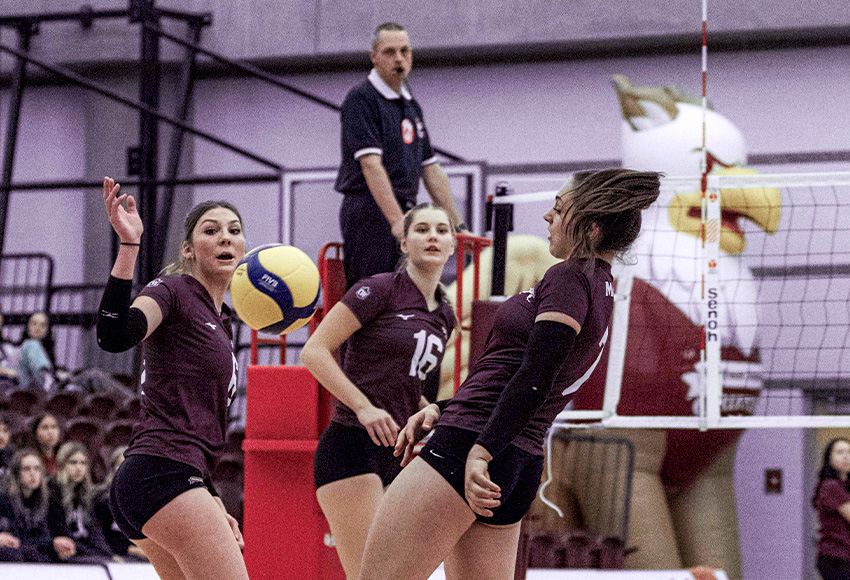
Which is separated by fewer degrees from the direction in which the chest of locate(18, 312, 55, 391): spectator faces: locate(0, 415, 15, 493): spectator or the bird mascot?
the spectator

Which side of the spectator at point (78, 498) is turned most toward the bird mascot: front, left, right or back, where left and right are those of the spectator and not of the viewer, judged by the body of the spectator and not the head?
left

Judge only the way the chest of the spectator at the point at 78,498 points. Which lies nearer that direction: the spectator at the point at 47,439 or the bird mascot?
the bird mascot

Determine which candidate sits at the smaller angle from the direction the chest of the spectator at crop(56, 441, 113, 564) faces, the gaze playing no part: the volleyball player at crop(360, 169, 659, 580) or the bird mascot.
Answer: the volleyball player
